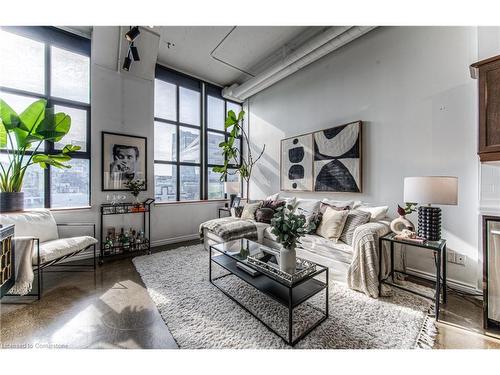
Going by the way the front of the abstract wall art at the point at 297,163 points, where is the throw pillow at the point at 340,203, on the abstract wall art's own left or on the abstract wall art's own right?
on the abstract wall art's own left

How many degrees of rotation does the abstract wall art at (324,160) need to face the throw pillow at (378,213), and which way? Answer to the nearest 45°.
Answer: approximately 90° to its left

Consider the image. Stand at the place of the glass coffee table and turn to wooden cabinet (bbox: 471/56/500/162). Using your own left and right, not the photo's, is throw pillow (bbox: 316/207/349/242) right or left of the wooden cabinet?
left

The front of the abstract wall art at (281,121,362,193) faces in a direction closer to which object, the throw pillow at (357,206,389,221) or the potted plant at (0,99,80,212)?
the potted plant

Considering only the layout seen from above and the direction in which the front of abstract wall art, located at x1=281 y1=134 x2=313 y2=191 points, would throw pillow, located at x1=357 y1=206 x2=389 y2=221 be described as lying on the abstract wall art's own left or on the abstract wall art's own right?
on the abstract wall art's own left

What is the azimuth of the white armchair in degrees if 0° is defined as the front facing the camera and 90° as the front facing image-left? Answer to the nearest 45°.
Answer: approximately 315°

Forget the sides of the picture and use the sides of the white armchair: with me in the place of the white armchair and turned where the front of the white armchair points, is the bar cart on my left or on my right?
on my left

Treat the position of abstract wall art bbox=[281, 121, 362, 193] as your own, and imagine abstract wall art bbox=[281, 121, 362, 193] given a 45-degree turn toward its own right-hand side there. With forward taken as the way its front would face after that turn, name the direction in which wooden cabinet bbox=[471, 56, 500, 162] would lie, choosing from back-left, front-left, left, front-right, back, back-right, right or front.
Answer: back-left

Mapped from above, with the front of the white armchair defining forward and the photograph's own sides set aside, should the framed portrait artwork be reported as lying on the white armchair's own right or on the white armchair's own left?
on the white armchair's own left
